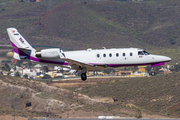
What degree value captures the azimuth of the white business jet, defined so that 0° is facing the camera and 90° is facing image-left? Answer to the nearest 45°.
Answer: approximately 270°
